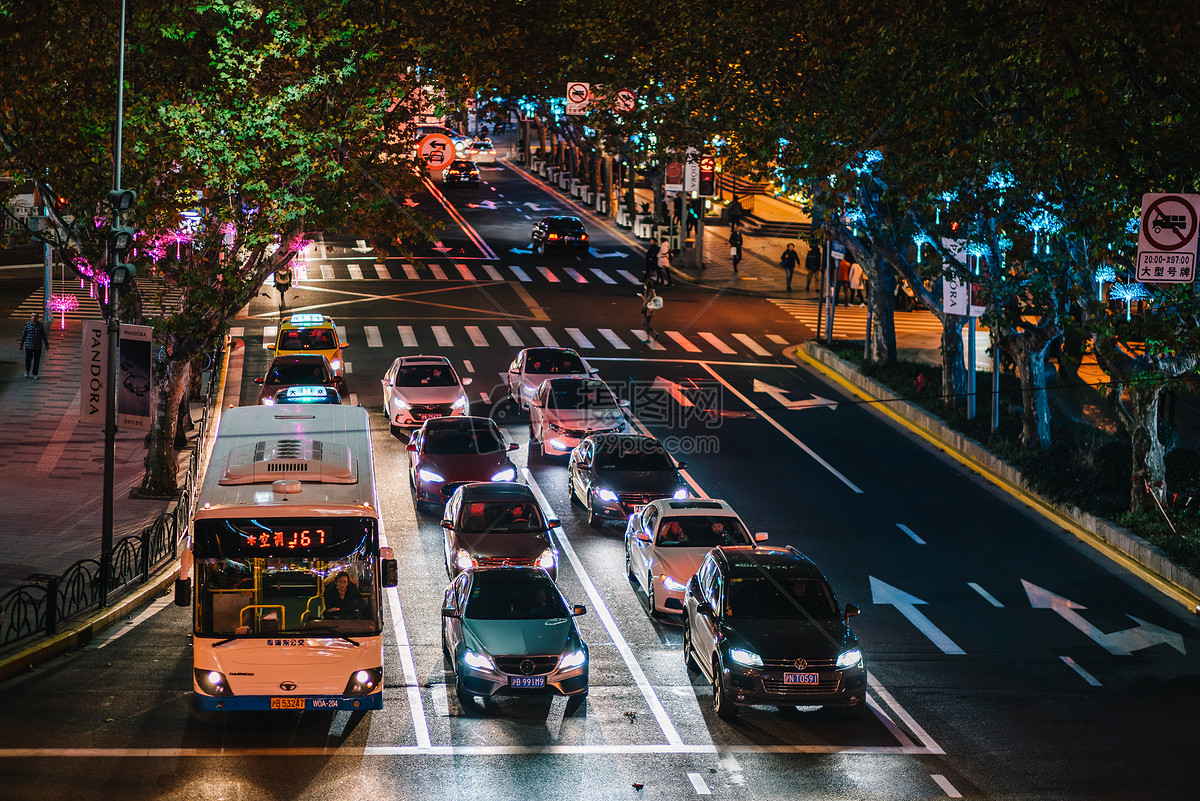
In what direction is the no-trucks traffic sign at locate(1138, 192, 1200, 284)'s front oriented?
toward the camera

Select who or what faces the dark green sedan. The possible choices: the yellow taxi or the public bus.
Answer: the yellow taxi

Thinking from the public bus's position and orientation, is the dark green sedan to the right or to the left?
on its left

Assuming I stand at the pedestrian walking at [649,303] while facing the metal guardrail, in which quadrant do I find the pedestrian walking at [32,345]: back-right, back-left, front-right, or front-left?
front-right

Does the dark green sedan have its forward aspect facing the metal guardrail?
no

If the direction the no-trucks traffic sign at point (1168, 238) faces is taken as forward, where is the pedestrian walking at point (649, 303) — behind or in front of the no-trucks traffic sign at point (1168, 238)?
behind

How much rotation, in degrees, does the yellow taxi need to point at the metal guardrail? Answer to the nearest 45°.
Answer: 0° — it already faces it

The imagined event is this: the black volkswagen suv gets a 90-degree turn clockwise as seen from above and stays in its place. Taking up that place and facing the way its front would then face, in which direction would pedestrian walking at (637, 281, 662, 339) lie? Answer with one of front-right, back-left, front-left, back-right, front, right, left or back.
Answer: right

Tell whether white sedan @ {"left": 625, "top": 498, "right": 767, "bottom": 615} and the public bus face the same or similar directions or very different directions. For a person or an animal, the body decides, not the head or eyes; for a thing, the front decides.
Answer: same or similar directions

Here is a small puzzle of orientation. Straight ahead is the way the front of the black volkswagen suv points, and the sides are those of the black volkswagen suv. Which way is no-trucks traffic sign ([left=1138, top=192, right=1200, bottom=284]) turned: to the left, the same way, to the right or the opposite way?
the same way

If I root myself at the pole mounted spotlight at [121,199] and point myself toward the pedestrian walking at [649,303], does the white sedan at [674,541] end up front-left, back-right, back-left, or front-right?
front-right

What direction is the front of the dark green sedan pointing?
toward the camera

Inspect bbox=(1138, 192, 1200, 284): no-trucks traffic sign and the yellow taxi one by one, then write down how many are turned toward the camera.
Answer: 2

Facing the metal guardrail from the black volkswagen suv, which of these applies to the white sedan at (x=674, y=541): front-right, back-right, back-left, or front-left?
front-right

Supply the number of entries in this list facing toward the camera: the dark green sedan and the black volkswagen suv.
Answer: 2

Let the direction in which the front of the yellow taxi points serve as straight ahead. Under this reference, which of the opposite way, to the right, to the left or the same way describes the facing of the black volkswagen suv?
the same way

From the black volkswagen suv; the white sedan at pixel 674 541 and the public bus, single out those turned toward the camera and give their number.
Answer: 3

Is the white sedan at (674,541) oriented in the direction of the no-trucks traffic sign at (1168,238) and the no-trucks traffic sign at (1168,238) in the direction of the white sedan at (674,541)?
no

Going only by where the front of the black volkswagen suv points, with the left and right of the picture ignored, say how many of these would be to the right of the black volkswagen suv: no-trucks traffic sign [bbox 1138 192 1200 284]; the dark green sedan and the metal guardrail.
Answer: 2

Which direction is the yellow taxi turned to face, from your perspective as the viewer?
facing the viewer

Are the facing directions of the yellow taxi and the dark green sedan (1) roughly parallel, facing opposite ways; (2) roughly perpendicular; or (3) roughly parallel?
roughly parallel

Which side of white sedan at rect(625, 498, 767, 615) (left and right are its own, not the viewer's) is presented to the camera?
front
